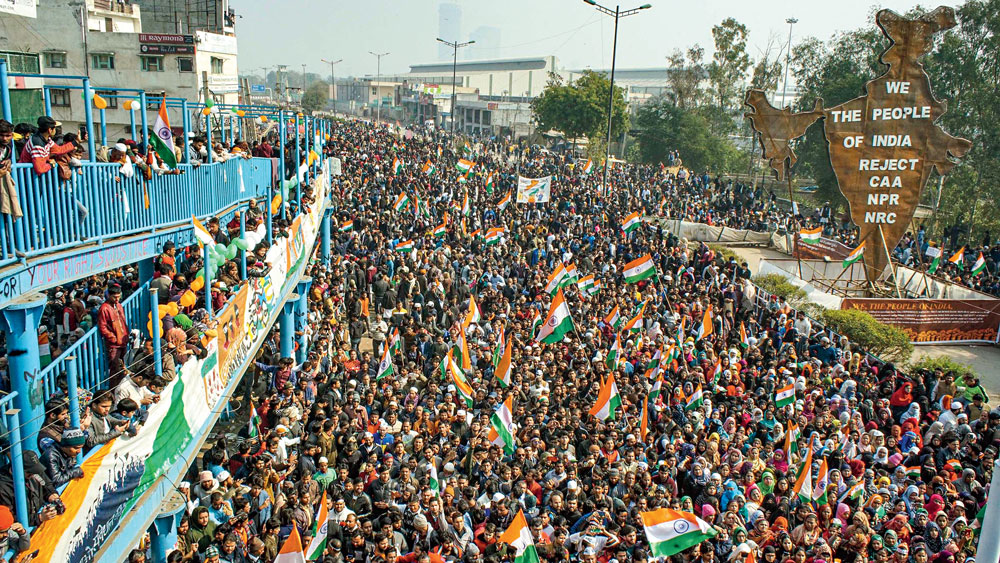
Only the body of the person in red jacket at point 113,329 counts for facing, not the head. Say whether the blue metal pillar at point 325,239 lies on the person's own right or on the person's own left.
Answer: on the person's own left

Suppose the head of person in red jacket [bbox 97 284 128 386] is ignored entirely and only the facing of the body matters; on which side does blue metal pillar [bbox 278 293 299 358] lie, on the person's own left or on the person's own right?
on the person's own left

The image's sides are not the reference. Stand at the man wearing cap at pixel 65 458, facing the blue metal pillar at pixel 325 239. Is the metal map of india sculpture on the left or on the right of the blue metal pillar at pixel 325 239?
right

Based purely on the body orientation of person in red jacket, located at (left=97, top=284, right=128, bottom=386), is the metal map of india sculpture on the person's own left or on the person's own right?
on the person's own left

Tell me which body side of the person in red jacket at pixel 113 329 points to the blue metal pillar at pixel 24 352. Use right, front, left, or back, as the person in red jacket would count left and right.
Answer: right

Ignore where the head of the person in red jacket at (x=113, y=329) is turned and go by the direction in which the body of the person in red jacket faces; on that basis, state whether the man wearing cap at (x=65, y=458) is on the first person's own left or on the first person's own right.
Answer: on the first person's own right

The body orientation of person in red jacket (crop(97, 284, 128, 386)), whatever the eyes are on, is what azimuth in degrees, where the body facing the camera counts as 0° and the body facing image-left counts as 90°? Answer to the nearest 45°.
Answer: approximately 315°

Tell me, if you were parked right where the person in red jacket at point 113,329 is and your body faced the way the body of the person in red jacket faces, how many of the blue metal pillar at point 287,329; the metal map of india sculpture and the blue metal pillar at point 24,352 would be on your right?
1
